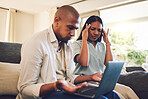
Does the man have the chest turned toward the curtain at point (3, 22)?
no

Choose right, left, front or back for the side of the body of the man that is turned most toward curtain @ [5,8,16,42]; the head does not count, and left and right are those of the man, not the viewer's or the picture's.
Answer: back

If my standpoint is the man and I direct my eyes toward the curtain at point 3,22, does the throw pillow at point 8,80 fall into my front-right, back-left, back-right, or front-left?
front-left

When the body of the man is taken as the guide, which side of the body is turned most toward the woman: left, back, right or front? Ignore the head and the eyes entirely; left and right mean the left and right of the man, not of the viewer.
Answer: left

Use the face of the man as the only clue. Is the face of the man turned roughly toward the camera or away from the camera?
toward the camera

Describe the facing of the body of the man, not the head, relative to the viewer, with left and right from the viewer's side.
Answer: facing the viewer and to the right of the viewer

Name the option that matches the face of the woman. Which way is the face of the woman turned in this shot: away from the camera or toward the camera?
toward the camera
